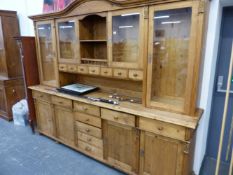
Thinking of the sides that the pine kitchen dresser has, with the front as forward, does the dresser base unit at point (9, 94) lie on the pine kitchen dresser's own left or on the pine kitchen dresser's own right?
on the pine kitchen dresser's own right

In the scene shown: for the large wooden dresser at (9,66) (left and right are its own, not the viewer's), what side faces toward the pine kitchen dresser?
left

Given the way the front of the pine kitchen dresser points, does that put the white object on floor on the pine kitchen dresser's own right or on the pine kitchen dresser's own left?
on the pine kitchen dresser's own right

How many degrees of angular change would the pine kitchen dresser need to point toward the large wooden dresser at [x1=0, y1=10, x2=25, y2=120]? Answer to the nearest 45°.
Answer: approximately 90° to its right

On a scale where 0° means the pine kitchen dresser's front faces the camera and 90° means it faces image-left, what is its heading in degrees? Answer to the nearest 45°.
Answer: approximately 45°
